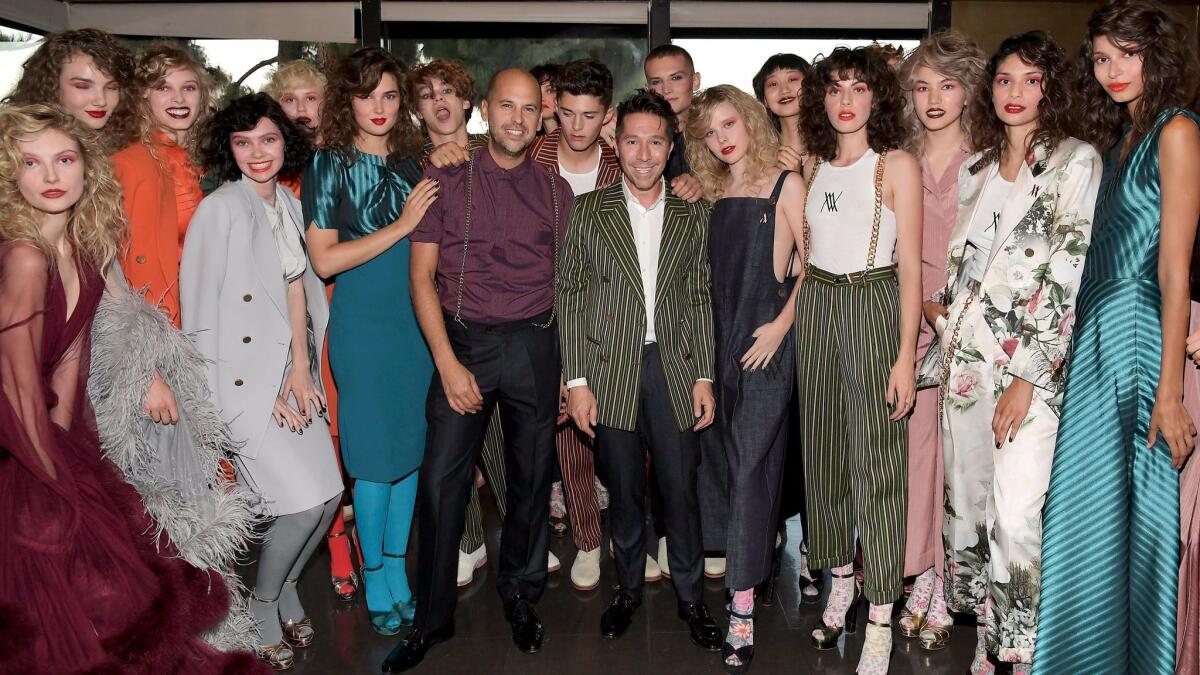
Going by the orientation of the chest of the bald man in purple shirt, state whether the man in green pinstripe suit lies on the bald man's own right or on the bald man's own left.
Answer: on the bald man's own left

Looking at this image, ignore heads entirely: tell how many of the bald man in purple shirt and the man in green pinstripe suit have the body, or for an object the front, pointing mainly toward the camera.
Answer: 2

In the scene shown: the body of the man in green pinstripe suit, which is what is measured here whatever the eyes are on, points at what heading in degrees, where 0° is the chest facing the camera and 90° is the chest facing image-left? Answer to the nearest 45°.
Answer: approximately 0°

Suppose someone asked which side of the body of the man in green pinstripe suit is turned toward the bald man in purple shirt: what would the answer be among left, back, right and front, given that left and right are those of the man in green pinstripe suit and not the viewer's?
right

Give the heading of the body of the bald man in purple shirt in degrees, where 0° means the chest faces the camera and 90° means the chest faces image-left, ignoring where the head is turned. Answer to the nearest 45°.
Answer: approximately 0°
